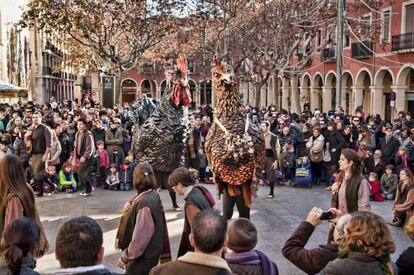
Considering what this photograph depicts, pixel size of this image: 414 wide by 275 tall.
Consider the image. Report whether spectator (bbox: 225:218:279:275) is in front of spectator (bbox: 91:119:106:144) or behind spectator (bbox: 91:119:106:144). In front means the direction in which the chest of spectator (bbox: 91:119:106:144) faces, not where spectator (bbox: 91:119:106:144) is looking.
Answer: in front

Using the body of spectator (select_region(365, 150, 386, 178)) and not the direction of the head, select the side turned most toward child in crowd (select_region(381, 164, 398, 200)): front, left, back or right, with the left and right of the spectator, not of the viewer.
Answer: front

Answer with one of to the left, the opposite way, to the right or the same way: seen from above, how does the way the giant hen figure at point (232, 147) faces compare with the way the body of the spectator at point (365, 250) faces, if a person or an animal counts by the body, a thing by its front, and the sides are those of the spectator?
the opposite way

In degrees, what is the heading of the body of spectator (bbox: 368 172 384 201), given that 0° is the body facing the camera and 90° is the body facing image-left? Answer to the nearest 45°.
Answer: approximately 45°

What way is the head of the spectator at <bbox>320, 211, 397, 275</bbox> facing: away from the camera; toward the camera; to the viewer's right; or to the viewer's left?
away from the camera

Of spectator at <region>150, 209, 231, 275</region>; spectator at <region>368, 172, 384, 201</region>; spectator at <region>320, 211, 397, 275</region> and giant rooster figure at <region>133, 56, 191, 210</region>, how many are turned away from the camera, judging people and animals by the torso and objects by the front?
2

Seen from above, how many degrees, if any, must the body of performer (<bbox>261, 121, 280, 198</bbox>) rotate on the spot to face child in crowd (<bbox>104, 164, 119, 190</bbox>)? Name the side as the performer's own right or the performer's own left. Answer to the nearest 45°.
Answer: approximately 45° to the performer's own right

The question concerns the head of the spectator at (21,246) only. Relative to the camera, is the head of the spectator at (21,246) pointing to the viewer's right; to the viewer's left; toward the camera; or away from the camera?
away from the camera

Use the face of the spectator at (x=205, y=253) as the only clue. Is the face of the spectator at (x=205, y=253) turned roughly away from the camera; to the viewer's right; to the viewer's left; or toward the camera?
away from the camera

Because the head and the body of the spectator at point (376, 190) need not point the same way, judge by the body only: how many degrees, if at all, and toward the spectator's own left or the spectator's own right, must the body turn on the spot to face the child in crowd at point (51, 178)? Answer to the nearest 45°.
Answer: approximately 45° to the spectator's own right

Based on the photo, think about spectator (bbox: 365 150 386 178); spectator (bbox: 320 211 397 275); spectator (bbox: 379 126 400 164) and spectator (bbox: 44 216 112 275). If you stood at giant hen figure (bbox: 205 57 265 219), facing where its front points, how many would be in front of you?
2

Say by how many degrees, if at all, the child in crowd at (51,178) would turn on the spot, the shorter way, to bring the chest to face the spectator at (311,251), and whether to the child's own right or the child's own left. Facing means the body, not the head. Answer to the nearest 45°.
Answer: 0° — they already face them

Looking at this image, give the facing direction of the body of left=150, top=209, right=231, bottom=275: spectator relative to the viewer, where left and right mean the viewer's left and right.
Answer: facing away from the viewer
